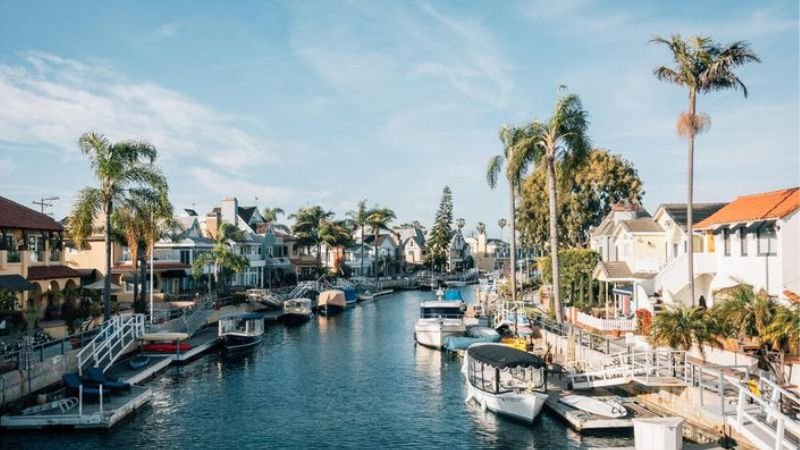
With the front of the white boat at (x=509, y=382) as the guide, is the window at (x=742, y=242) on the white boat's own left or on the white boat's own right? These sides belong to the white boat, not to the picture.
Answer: on the white boat's own left

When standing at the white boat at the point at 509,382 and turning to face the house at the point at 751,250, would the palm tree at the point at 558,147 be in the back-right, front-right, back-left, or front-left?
front-left

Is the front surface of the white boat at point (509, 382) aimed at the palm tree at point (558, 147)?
no

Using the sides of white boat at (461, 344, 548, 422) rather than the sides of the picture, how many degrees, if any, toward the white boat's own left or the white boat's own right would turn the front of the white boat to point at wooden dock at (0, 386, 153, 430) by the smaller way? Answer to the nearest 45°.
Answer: approximately 135° to the white boat's own right

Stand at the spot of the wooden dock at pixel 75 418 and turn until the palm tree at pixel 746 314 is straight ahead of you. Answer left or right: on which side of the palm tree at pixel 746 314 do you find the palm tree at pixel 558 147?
left

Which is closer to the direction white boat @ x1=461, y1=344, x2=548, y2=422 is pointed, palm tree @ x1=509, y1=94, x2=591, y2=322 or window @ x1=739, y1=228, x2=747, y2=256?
the window

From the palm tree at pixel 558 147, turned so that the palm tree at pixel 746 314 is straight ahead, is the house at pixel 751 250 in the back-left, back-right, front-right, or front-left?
front-left

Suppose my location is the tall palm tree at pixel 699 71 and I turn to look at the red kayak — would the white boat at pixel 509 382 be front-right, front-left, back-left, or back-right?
front-left

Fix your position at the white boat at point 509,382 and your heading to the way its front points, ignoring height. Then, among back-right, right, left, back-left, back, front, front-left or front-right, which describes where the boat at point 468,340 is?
back-left

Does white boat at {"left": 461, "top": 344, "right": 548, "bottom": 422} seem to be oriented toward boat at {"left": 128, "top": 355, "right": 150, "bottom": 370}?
no

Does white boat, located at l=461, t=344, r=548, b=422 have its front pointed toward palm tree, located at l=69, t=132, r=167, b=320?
no
